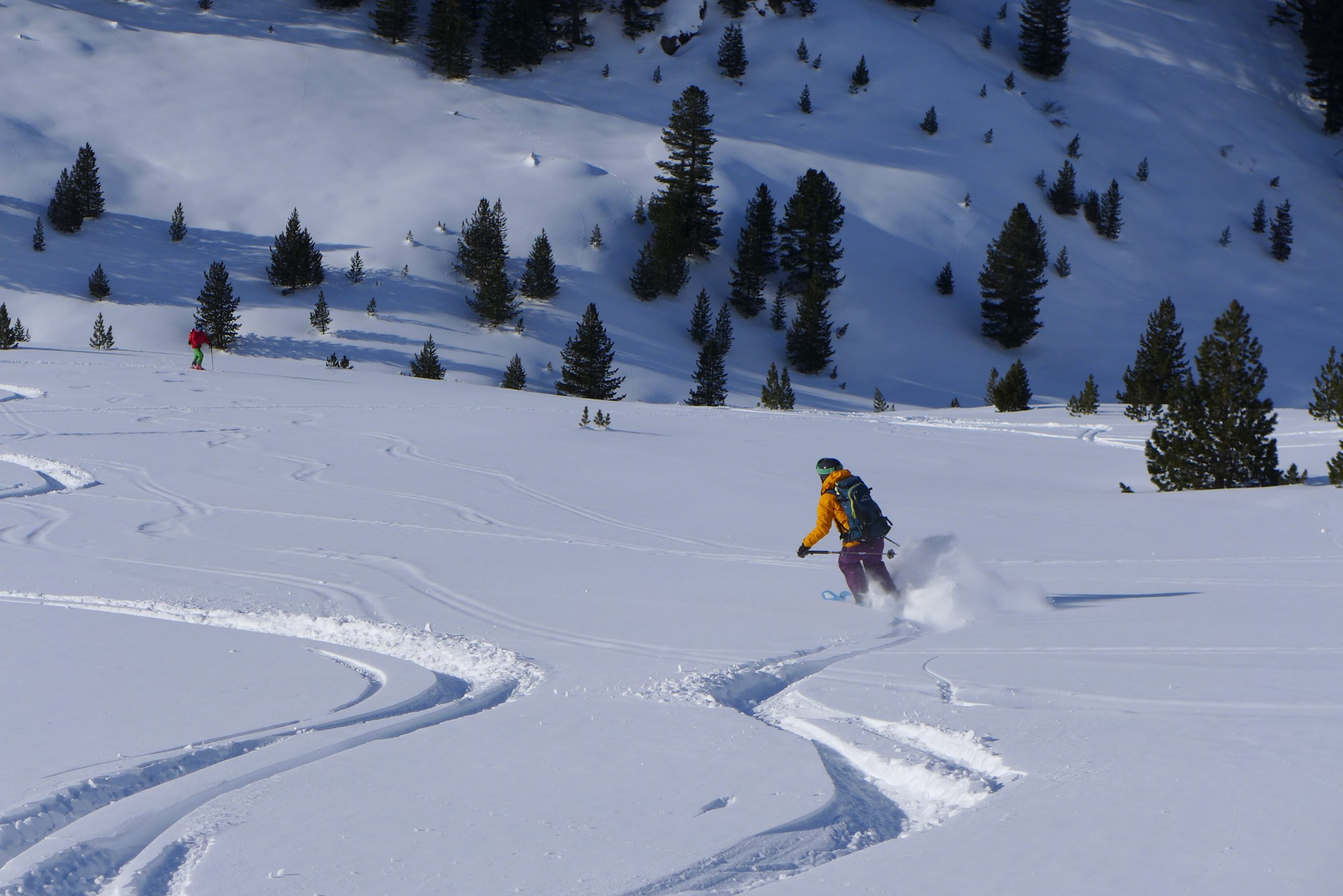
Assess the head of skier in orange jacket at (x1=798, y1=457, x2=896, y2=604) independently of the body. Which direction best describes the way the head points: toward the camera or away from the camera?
away from the camera

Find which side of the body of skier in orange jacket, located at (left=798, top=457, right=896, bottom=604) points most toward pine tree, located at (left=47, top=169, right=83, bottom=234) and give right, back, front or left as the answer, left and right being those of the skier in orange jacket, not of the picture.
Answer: front

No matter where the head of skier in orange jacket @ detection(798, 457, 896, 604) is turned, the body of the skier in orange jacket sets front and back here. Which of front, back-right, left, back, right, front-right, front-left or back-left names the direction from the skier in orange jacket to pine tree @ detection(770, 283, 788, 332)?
front-right

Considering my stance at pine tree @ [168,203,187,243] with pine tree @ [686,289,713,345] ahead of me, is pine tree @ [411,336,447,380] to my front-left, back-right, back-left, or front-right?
front-right

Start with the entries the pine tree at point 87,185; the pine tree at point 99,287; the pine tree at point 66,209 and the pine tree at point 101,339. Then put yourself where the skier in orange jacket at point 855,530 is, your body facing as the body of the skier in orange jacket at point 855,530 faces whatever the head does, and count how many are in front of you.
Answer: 4

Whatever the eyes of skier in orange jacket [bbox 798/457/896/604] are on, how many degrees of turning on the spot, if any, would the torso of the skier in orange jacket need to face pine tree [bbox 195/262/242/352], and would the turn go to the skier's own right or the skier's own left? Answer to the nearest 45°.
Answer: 0° — they already face it

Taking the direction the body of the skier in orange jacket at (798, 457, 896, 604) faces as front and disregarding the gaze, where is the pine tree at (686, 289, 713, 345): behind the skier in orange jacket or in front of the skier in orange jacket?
in front

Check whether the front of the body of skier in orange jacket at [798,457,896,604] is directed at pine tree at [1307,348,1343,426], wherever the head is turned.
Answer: no

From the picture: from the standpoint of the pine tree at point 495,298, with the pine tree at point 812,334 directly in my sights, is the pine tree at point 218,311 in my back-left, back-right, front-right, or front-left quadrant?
back-right

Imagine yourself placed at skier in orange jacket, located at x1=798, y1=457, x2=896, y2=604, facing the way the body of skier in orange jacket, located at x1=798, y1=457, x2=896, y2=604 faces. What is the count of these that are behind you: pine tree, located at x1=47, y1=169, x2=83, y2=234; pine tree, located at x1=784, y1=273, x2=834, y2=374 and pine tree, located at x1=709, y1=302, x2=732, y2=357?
0

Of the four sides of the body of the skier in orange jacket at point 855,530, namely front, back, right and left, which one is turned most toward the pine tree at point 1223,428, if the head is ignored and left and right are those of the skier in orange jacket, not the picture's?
right

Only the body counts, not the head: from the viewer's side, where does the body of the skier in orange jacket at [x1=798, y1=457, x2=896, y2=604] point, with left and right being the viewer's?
facing away from the viewer and to the left of the viewer

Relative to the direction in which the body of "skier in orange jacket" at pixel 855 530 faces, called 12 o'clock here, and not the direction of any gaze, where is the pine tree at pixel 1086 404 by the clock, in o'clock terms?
The pine tree is roughly at 2 o'clock from the skier in orange jacket.

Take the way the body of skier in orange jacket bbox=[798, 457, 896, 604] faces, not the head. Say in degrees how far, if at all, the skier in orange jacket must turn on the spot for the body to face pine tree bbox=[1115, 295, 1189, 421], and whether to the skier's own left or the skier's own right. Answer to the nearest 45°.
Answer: approximately 45° to the skier's own right
